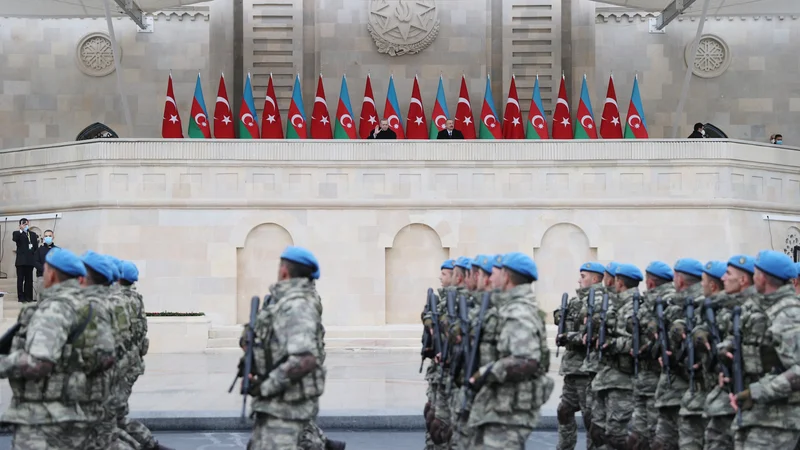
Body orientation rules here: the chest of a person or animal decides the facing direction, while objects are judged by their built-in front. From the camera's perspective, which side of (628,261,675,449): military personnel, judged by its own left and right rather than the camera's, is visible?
left

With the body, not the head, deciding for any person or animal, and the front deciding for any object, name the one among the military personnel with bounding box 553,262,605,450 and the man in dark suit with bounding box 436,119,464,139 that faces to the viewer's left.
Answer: the military personnel

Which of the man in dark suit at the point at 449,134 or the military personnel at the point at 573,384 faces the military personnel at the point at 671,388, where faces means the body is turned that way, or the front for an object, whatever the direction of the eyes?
the man in dark suit

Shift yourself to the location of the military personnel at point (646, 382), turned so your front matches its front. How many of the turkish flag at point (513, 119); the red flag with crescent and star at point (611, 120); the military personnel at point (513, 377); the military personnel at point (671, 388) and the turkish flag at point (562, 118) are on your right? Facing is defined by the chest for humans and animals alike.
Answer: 3

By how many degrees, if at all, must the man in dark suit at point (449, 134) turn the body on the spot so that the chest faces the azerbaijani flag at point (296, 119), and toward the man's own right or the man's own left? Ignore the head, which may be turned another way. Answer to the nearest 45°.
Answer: approximately 135° to the man's own right

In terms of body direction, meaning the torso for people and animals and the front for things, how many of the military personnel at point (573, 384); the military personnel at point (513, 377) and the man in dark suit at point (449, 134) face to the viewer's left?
2

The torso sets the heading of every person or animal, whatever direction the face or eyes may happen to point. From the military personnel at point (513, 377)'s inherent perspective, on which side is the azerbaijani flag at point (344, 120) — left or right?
on its right

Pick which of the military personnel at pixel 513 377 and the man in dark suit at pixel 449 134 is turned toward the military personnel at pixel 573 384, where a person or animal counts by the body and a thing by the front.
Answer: the man in dark suit

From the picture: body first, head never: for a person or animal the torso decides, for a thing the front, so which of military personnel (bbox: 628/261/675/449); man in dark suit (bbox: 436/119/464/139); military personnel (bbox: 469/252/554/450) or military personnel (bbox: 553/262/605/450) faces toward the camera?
the man in dark suit

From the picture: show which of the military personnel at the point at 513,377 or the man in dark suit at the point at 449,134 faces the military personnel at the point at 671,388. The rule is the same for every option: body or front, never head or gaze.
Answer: the man in dark suit

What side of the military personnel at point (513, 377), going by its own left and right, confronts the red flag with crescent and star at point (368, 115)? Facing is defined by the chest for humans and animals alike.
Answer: right

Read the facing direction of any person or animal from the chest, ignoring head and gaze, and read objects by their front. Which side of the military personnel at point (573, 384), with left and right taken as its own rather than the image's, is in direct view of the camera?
left

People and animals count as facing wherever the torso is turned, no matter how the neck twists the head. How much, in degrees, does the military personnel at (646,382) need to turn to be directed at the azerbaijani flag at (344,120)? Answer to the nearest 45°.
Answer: approximately 45° to its right

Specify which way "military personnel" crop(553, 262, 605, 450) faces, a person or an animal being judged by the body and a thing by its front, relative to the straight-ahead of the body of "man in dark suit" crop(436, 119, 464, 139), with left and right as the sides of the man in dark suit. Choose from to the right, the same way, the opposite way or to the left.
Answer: to the right

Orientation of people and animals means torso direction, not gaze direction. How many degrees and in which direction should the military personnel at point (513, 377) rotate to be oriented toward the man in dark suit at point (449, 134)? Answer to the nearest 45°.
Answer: approximately 90° to its right

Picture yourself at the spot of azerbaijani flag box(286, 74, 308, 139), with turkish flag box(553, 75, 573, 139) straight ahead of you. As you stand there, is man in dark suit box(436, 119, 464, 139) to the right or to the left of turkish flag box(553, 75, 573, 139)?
right

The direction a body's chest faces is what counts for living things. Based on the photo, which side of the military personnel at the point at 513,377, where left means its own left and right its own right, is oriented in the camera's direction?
left
